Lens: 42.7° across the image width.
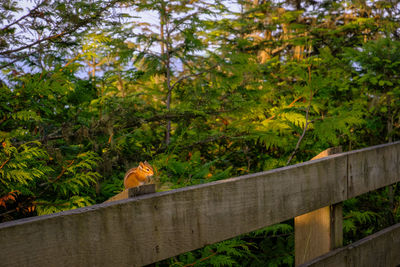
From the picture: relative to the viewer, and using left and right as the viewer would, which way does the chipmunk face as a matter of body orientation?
facing to the right of the viewer
